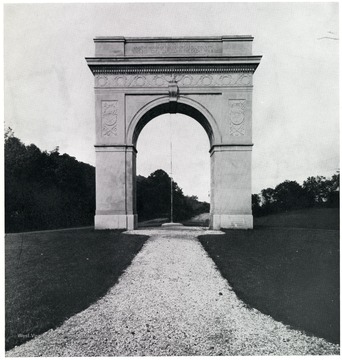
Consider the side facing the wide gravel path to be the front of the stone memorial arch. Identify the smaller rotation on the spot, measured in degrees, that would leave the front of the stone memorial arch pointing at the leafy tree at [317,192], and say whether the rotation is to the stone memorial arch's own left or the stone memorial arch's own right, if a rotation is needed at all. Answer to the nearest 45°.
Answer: approximately 135° to the stone memorial arch's own left

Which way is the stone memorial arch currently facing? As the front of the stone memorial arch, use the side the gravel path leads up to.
toward the camera
